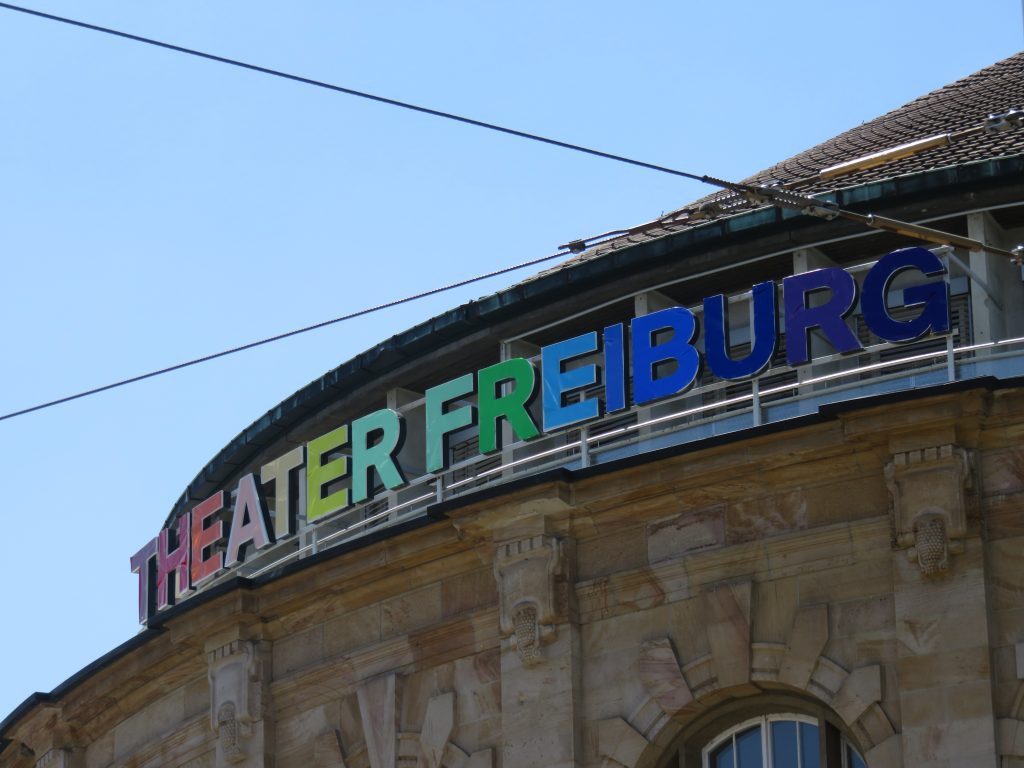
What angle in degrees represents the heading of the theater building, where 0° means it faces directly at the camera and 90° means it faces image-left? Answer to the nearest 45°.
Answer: approximately 45°
